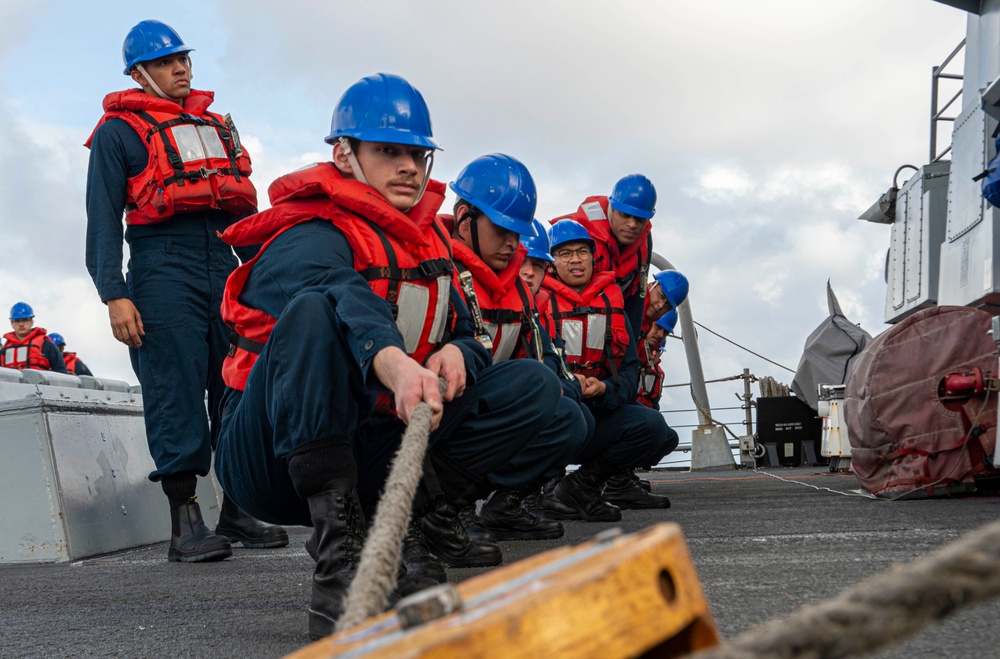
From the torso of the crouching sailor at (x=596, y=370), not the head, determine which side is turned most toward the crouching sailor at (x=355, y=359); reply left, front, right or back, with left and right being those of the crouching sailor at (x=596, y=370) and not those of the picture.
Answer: front

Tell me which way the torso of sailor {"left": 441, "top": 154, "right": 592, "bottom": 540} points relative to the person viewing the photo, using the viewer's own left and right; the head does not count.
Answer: facing the viewer and to the right of the viewer

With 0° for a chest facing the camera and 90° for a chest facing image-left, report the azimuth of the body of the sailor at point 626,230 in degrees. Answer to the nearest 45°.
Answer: approximately 315°

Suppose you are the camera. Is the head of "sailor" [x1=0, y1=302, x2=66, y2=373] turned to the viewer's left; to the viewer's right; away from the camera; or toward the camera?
toward the camera

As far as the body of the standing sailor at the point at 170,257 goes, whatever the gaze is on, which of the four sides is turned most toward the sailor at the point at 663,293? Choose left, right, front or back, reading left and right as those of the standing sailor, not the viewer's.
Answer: left

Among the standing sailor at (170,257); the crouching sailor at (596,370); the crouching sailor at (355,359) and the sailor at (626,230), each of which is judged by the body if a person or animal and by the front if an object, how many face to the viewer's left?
0

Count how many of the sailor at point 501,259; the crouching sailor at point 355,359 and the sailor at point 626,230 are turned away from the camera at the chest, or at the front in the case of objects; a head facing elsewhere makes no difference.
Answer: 0

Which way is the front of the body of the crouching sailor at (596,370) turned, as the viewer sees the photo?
toward the camera

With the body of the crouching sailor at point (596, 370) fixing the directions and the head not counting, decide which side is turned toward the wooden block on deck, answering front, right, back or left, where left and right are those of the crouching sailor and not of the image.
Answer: front

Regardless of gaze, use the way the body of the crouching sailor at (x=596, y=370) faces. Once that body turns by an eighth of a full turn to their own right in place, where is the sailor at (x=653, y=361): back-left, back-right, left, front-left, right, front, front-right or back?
back-right

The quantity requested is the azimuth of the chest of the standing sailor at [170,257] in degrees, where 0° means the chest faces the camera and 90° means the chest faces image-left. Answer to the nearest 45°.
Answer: approximately 315°

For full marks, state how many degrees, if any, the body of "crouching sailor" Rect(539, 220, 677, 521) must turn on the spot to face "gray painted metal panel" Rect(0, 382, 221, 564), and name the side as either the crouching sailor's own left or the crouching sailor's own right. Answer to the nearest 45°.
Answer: approximately 45° to the crouching sailor's own right

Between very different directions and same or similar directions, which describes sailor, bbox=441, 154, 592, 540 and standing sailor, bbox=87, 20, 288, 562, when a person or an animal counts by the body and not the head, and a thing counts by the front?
same or similar directions

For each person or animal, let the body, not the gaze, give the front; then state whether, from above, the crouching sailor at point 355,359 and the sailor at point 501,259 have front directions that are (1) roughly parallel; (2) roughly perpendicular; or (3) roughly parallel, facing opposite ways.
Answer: roughly parallel

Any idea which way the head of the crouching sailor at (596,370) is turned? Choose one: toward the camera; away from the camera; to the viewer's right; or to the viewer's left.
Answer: toward the camera
